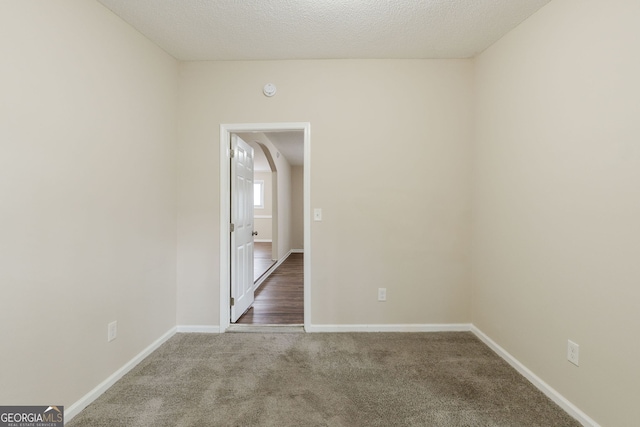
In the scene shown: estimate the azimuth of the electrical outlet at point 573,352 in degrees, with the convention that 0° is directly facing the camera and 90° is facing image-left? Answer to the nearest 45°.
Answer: approximately 45°

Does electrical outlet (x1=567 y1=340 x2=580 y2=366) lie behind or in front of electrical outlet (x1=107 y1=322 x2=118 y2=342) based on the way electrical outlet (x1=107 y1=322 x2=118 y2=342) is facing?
in front

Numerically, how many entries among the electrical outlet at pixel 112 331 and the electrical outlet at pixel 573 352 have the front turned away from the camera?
0

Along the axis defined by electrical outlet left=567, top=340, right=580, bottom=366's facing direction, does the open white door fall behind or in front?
in front

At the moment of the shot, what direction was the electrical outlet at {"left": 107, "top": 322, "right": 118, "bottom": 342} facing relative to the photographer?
facing the viewer and to the right of the viewer

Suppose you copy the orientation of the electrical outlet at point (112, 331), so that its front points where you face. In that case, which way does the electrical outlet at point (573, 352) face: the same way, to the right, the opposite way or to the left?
the opposite way

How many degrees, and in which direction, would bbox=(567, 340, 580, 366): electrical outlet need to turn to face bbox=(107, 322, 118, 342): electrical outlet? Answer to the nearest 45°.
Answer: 0° — it already faces it
